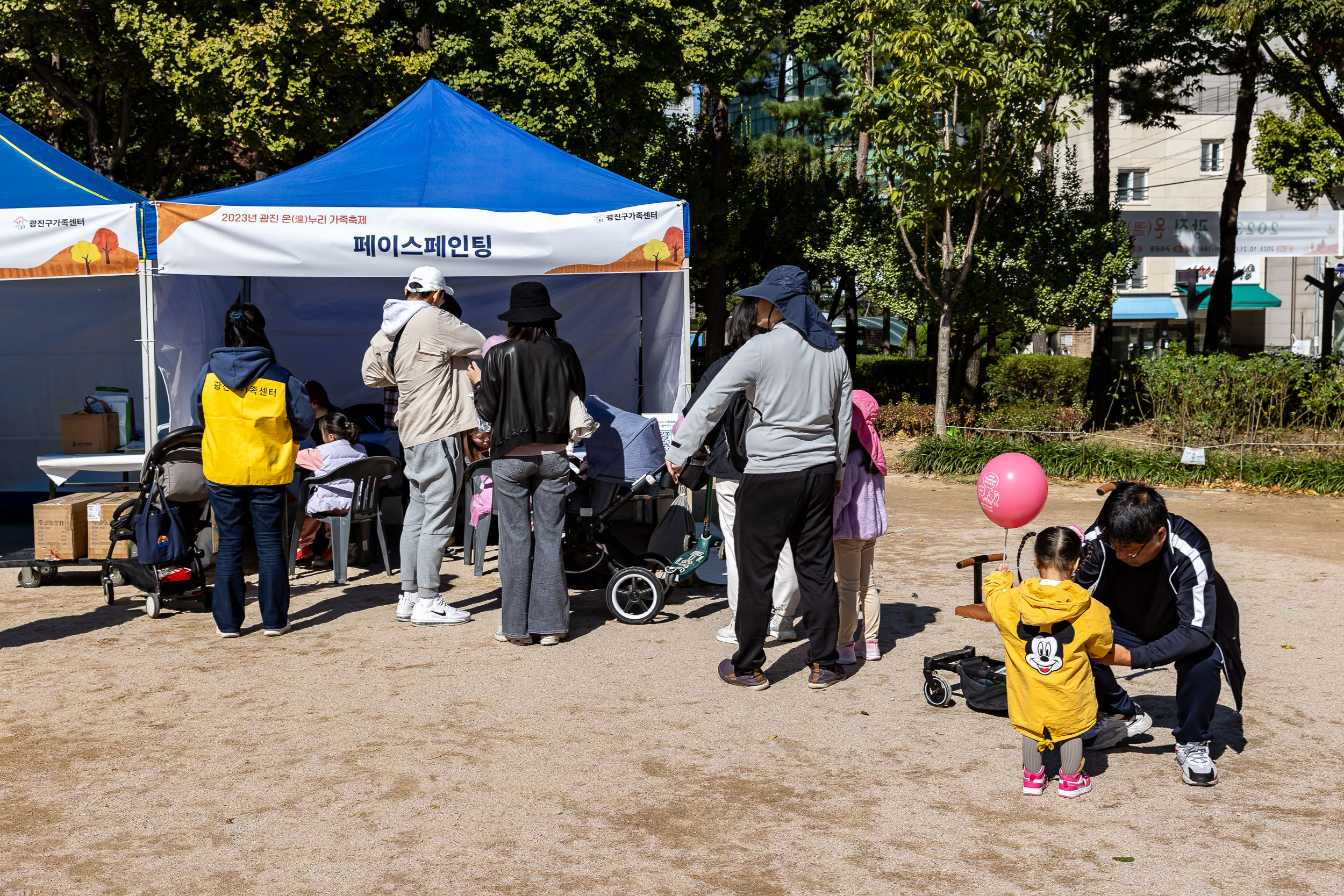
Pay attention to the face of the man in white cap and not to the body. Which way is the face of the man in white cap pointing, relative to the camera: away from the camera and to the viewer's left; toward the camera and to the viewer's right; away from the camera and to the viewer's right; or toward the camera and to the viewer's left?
away from the camera and to the viewer's right

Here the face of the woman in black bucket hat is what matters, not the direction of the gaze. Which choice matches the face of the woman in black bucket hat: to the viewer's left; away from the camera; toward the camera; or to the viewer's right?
away from the camera

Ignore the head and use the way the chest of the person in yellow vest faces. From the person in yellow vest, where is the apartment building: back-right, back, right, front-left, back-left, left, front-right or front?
front-right

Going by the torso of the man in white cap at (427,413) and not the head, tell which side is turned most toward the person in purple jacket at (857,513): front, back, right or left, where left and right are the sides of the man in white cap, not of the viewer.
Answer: right

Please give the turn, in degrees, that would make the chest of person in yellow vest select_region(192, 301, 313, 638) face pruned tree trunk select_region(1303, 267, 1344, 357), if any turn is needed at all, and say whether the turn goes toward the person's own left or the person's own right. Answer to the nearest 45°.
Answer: approximately 45° to the person's own right

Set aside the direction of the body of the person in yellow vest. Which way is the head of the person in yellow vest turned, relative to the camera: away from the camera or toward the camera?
away from the camera

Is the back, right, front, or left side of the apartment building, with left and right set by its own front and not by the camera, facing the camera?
front

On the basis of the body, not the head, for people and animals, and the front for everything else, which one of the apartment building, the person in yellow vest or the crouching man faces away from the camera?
the person in yellow vest

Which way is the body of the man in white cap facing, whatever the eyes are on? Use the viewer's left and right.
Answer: facing away from the viewer and to the right of the viewer

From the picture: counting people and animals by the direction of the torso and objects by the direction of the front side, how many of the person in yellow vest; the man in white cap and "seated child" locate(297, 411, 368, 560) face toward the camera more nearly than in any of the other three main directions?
0

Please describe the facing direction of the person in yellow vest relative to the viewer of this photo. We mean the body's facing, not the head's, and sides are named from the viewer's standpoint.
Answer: facing away from the viewer

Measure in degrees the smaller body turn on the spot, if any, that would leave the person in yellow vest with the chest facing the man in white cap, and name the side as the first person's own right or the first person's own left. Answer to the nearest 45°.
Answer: approximately 90° to the first person's own right

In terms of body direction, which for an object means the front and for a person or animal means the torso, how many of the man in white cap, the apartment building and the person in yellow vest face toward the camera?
1

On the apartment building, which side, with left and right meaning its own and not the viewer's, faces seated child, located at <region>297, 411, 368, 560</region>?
front

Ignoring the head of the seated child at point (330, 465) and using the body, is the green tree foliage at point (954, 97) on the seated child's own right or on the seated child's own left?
on the seated child's own right

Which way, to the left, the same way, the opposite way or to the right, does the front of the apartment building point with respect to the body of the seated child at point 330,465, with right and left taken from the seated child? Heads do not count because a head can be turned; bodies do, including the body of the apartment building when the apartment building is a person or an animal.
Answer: to the left
